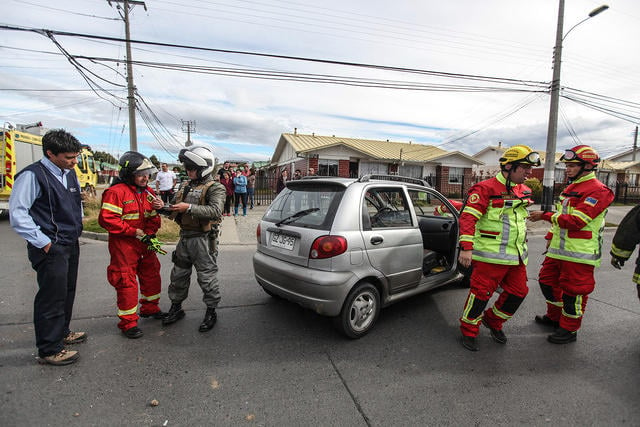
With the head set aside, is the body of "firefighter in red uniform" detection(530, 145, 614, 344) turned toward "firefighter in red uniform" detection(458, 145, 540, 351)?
yes

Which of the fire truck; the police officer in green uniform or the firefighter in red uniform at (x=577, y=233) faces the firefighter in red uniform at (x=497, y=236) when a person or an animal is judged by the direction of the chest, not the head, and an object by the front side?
the firefighter in red uniform at (x=577, y=233)

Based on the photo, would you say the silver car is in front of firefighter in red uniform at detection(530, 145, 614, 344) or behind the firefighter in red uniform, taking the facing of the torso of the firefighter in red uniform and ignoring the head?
in front

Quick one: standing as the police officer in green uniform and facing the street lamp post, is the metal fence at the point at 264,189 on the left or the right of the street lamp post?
left

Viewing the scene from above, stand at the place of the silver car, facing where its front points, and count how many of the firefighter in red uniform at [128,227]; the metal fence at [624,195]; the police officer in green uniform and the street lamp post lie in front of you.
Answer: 2

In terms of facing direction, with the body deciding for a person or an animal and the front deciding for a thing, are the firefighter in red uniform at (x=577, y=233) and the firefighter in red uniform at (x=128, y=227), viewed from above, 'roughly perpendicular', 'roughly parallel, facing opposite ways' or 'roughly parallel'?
roughly parallel, facing opposite ways

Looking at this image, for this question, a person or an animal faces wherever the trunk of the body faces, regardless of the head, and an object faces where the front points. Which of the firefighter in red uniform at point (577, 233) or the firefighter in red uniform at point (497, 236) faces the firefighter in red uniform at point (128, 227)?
the firefighter in red uniform at point (577, 233)

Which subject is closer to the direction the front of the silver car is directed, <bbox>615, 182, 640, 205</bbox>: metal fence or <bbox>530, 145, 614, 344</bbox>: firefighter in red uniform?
the metal fence

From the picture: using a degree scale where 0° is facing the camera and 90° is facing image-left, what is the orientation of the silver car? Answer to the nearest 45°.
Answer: approximately 225°

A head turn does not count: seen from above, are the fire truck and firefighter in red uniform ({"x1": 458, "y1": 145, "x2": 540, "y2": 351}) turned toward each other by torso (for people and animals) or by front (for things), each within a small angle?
no

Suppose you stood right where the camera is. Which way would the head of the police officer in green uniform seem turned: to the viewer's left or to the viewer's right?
to the viewer's left

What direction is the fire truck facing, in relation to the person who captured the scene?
facing away from the viewer and to the right of the viewer

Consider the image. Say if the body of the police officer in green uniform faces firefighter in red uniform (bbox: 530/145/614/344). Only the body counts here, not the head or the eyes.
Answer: no

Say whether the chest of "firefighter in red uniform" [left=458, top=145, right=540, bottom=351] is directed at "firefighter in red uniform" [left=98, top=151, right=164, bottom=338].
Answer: no

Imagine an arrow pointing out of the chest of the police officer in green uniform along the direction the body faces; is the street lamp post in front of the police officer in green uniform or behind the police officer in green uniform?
behind

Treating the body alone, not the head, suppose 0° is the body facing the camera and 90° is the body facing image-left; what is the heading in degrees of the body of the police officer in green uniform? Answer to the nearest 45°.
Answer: approximately 45°
